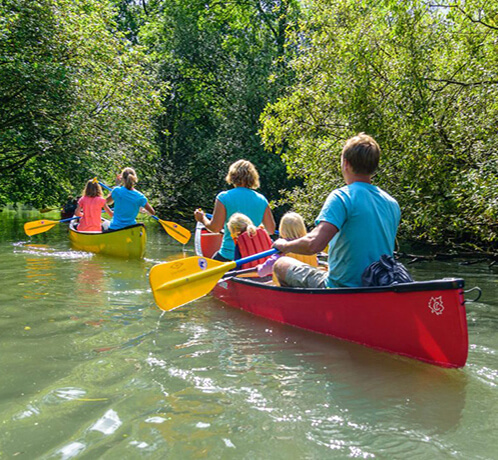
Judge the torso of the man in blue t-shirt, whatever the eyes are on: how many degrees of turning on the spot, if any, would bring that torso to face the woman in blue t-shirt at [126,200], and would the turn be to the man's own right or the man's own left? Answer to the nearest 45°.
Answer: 0° — they already face them

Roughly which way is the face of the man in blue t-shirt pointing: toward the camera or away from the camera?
away from the camera

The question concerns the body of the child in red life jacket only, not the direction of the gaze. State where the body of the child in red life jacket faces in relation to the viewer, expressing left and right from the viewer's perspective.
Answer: facing away from the viewer and to the left of the viewer

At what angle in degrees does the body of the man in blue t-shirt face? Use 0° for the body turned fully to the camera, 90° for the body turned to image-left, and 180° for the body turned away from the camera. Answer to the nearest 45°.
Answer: approximately 135°

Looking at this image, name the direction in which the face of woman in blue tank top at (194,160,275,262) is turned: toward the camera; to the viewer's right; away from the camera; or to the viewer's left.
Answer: away from the camera

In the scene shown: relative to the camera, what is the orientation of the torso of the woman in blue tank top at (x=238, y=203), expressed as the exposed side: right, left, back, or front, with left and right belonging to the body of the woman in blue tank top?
back

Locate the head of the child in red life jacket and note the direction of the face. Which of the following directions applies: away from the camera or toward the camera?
away from the camera

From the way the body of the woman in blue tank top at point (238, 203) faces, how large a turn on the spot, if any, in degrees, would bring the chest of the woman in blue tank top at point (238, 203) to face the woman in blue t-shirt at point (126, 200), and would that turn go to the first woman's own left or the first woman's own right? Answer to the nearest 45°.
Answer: approximately 45° to the first woman's own left

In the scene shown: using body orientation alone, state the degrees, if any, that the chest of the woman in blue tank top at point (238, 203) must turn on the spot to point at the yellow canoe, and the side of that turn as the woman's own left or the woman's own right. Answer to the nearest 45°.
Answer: approximately 45° to the woman's own left
